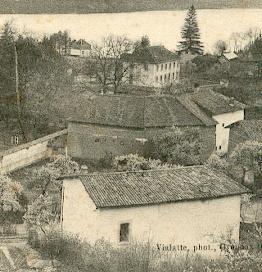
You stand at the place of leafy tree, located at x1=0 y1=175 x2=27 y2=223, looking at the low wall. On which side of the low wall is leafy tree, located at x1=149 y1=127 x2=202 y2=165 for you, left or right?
right

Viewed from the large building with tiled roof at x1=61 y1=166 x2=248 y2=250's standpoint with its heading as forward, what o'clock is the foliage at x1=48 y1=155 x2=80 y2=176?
The foliage is roughly at 5 o'clock from the large building with tiled roof.

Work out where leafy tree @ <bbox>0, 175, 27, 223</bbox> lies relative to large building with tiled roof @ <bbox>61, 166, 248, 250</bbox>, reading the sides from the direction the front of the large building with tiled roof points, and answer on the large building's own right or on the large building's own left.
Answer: on the large building's own right

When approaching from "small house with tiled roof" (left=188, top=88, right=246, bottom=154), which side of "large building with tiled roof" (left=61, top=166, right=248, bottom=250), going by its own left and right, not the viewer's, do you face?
back

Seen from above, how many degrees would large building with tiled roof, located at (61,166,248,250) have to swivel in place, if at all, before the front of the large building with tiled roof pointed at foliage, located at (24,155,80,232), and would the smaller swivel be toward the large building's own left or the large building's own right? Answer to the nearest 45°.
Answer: approximately 135° to the large building's own right

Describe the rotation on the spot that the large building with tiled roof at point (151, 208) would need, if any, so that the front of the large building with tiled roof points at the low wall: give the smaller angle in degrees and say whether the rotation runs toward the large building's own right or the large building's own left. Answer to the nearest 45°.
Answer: approximately 135° to the large building's own right

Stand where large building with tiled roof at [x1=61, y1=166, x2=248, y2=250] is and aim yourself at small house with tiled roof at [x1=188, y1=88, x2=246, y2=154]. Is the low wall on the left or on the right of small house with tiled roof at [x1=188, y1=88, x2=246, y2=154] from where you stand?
left

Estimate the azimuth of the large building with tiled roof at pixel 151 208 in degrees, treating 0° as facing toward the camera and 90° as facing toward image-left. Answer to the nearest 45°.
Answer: approximately 0°

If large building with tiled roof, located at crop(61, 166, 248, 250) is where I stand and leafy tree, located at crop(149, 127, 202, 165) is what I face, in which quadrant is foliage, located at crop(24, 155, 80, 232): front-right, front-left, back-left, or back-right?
front-left

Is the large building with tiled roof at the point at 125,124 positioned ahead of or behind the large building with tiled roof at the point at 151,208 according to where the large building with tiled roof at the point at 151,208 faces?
behind

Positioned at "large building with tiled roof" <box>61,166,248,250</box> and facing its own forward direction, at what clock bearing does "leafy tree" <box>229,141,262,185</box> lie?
The leafy tree is roughly at 7 o'clock from the large building with tiled roof.

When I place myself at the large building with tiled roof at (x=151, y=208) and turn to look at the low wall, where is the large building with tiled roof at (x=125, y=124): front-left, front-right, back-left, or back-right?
front-right
